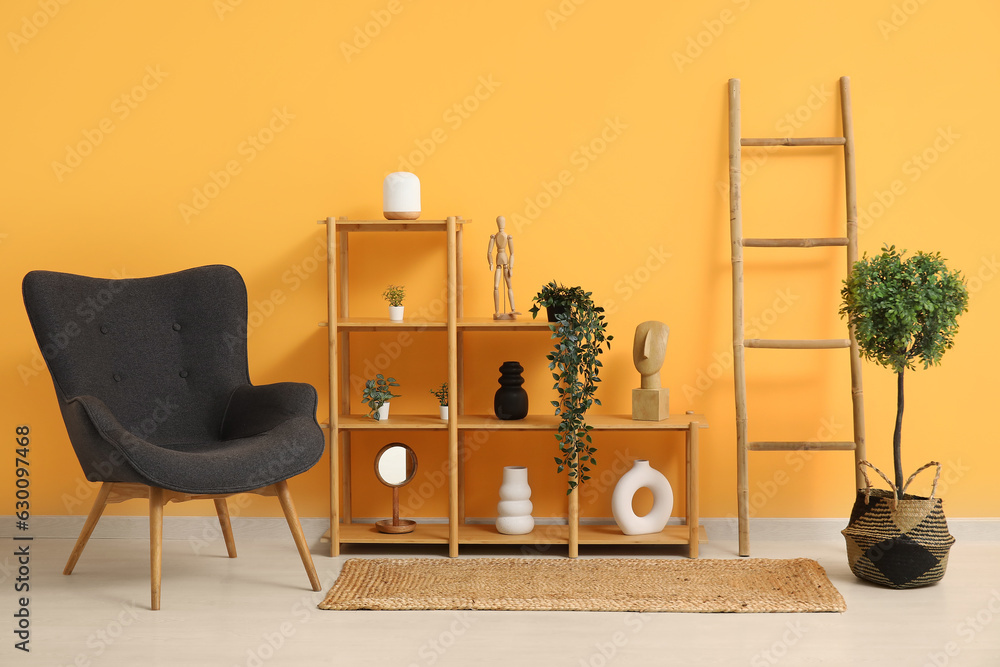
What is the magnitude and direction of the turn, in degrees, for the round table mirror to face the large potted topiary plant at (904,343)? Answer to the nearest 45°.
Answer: approximately 45° to its left

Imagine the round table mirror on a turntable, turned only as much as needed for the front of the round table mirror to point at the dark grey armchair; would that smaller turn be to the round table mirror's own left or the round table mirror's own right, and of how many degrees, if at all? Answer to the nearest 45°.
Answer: approximately 90° to the round table mirror's own right

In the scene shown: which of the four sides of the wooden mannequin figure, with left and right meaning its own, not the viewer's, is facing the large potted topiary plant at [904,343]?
left

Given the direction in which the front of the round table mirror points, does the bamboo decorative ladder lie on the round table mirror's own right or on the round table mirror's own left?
on the round table mirror's own left

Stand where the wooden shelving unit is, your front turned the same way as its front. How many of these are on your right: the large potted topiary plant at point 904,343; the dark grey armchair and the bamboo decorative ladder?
1

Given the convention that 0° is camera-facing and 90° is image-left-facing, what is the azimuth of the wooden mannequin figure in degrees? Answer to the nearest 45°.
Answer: approximately 0°

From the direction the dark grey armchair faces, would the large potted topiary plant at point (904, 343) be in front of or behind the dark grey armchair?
in front

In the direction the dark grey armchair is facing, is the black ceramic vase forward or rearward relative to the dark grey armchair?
forward

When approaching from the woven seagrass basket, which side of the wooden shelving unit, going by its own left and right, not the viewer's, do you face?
left

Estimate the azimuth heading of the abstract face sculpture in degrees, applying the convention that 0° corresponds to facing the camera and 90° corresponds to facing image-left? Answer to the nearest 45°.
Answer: approximately 45°

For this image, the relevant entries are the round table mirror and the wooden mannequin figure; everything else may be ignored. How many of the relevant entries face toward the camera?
2
